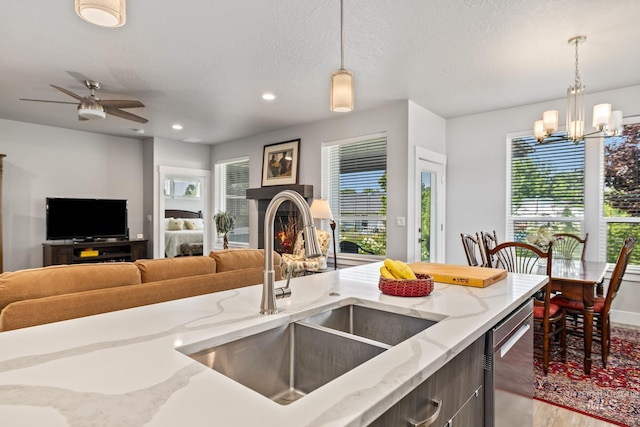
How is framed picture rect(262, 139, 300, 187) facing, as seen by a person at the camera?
facing the viewer and to the left of the viewer

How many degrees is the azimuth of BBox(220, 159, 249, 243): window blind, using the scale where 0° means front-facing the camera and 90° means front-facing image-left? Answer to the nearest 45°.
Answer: approximately 45°

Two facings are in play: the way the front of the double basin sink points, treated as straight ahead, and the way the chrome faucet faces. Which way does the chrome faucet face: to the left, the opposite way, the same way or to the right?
the same way

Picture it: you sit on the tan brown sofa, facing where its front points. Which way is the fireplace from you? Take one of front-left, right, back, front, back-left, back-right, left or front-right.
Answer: right

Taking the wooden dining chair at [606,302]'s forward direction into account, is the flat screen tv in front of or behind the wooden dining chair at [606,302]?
in front

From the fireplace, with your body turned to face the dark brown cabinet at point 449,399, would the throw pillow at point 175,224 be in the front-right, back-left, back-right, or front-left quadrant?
back-right

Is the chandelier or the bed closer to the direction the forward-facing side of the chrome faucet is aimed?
the chandelier

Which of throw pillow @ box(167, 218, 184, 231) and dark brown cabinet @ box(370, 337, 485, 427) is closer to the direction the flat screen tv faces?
the dark brown cabinet

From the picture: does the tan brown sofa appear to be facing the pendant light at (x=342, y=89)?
no

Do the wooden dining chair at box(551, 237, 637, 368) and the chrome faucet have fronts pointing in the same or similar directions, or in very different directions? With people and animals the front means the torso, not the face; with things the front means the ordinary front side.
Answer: very different directions

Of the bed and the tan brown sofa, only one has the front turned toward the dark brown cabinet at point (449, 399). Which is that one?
the bed

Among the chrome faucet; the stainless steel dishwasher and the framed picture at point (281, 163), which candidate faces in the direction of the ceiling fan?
the framed picture

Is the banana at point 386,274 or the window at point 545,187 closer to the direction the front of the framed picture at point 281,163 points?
the banana

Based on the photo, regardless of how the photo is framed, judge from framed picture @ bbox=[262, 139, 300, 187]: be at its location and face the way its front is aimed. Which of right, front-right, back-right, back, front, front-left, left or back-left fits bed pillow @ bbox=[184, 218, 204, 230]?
right

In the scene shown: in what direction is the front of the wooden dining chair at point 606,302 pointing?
to the viewer's left

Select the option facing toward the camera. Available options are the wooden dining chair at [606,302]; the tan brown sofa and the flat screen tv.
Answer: the flat screen tv

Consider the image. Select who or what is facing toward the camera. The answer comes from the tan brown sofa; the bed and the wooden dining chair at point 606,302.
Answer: the bed

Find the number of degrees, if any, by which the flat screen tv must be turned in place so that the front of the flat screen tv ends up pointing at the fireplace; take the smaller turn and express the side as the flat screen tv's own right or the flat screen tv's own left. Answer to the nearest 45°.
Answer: approximately 45° to the flat screen tv's own left

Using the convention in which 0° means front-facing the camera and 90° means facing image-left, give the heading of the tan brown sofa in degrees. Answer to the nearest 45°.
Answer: approximately 135°
